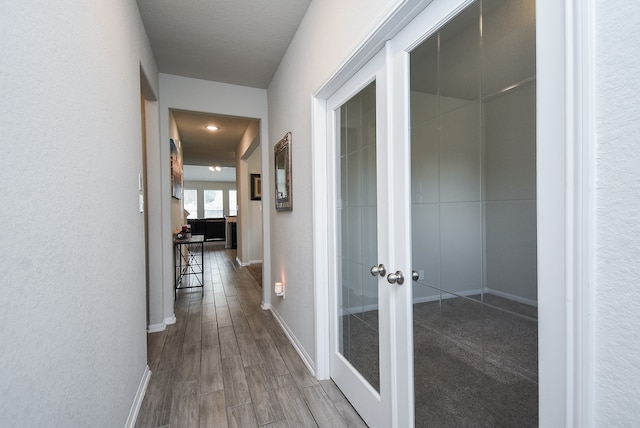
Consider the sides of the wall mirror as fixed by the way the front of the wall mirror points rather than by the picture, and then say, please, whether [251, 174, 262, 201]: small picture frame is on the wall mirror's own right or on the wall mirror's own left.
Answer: on the wall mirror's own right

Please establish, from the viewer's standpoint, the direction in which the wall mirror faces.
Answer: facing to the left of the viewer

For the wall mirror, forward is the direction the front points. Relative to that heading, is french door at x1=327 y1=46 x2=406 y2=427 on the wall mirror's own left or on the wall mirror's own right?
on the wall mirror's own left

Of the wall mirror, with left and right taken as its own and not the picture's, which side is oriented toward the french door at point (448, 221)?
left
